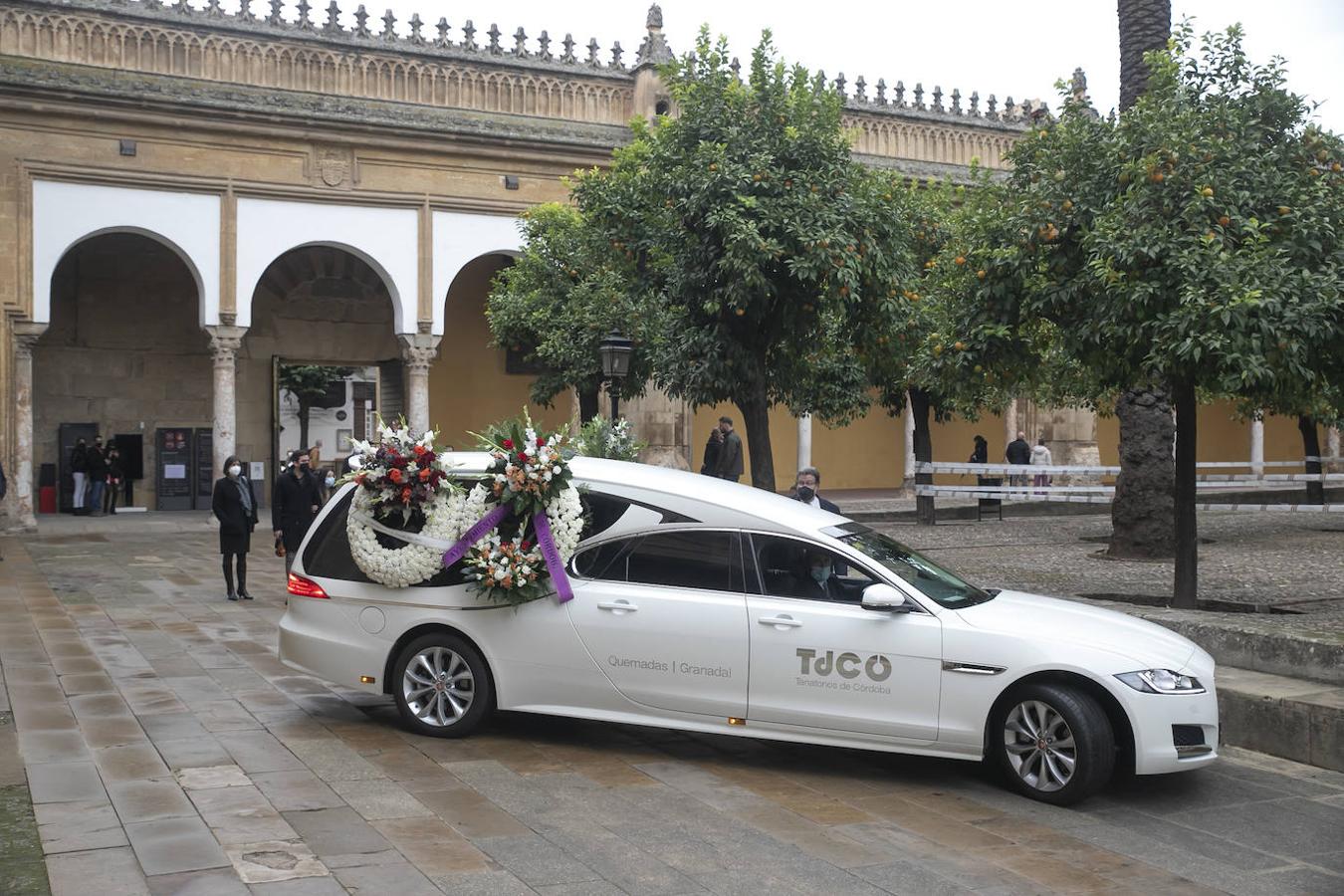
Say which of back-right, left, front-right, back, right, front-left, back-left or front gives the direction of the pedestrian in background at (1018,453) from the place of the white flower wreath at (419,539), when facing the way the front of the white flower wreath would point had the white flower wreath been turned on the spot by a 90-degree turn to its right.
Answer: back-right

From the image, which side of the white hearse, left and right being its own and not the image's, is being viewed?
right

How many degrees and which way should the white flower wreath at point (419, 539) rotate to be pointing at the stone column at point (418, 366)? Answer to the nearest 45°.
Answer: approximately 180°

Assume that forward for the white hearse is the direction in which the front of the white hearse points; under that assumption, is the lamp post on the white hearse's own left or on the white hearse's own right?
on the white hearse's own left

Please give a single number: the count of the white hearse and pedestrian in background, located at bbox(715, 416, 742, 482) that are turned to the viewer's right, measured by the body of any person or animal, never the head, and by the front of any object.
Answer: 1

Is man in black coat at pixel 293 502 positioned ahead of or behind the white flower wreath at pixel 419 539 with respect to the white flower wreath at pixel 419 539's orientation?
behind

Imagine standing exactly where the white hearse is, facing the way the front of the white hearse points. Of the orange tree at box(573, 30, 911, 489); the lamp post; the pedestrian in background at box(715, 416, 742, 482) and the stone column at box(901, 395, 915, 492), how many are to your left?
4
